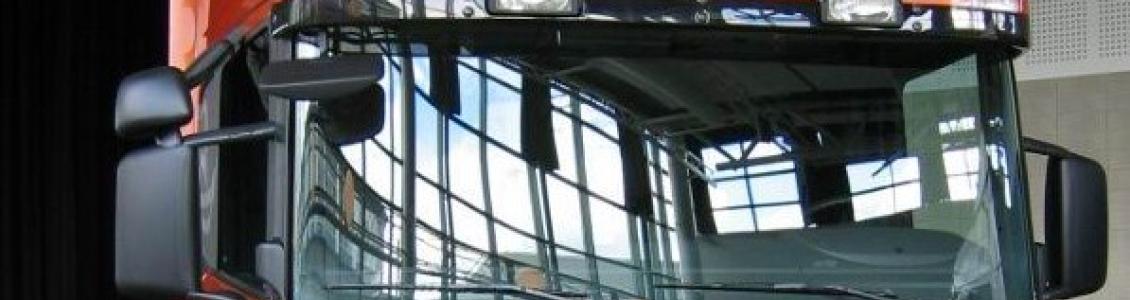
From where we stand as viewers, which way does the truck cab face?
facing the viewer
